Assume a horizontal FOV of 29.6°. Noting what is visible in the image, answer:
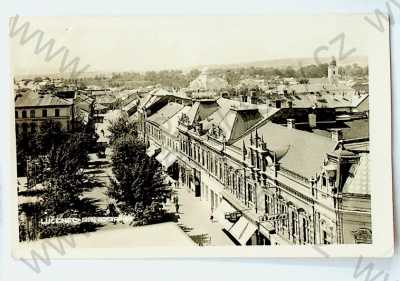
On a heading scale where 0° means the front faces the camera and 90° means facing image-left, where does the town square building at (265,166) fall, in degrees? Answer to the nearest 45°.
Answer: approximately 45°
